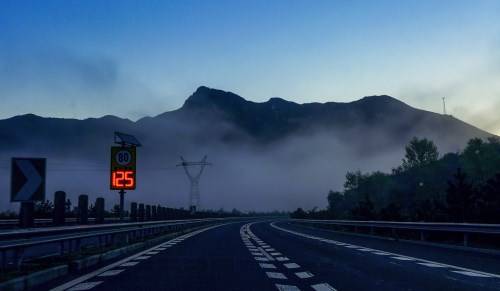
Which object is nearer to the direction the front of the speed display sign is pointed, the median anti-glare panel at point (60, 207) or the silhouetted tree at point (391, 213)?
the median anti-glare panel

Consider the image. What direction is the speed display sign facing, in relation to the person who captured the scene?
facing the viewer

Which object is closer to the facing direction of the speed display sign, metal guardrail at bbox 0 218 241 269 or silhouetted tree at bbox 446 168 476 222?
the metal guardrail

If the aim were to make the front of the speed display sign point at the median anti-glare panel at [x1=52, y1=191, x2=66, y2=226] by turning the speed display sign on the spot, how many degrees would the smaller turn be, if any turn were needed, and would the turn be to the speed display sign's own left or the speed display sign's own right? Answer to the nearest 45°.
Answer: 0° — it already faces it

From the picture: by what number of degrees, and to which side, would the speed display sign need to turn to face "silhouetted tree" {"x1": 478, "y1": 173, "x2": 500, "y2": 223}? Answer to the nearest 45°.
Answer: approximately 90° to its left

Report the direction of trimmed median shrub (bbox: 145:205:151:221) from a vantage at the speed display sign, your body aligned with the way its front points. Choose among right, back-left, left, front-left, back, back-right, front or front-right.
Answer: back

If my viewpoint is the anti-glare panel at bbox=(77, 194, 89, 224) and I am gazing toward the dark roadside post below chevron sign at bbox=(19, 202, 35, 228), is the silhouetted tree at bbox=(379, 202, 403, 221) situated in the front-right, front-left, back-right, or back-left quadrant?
back-left

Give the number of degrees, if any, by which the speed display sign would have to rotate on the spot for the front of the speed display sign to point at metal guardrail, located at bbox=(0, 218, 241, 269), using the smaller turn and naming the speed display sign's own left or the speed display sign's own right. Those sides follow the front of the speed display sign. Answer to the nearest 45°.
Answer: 0° — it already faces it

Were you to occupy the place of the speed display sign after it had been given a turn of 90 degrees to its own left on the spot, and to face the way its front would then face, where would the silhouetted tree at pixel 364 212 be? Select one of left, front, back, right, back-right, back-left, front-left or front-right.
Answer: front-left

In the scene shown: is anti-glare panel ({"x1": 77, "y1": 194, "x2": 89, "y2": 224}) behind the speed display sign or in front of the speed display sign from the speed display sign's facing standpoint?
in front
